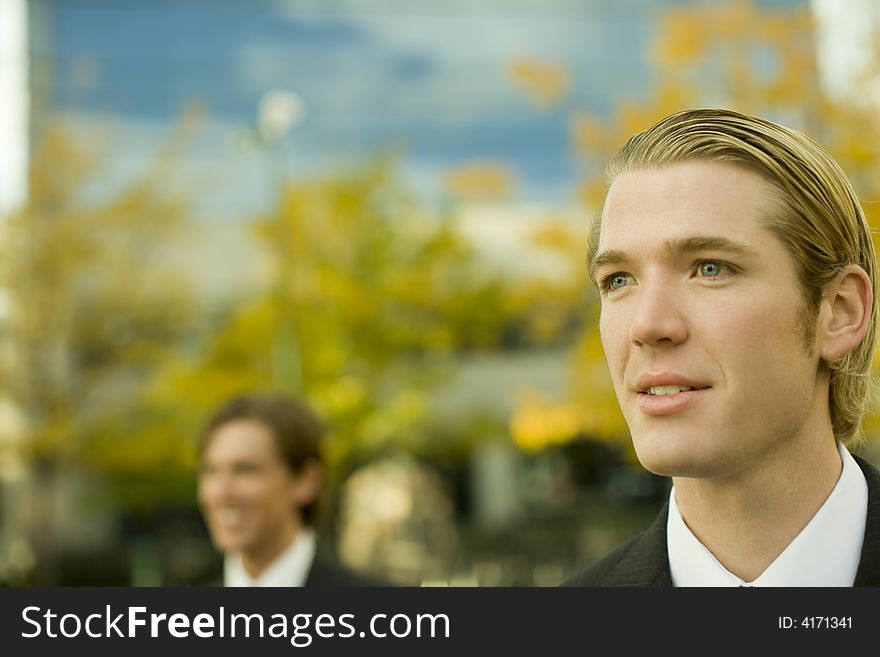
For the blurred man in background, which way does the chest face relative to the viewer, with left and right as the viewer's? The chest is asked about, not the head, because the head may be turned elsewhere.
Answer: facing the viewer and to the left of the viewer
